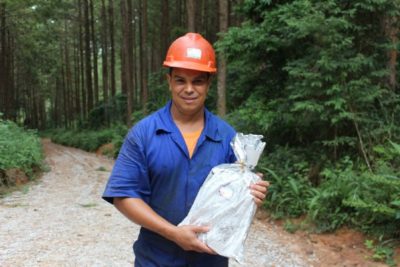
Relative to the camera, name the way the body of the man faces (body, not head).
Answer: toward the camera

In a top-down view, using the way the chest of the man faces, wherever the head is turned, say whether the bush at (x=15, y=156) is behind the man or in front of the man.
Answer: behind
